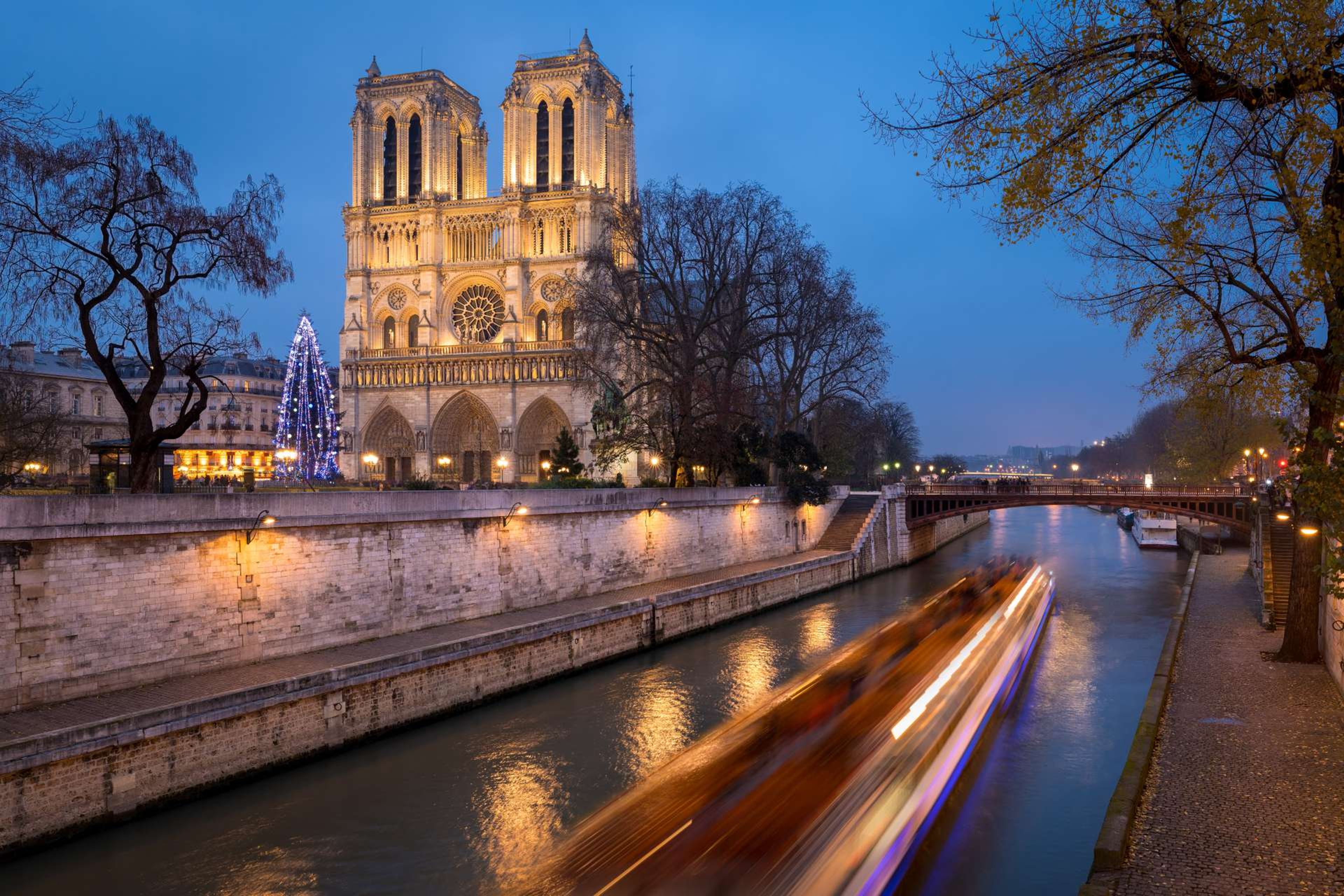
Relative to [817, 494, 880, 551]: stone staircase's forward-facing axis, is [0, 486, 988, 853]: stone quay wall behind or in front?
in front

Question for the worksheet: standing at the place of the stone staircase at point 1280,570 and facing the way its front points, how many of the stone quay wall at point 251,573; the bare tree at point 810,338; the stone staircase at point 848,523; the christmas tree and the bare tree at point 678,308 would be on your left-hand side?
0

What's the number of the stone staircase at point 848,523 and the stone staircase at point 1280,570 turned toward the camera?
2

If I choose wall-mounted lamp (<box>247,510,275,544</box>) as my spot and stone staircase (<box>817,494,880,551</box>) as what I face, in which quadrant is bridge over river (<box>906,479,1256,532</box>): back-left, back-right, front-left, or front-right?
front-right

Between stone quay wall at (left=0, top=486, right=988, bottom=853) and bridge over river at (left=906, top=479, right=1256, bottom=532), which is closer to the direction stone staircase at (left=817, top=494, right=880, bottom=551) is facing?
the stone quay wall

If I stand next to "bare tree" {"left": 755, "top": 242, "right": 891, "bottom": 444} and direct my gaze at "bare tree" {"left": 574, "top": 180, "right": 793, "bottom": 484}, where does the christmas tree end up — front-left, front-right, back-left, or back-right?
front-right

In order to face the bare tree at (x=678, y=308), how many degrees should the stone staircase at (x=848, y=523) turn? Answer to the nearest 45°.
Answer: approximately 45° to its right

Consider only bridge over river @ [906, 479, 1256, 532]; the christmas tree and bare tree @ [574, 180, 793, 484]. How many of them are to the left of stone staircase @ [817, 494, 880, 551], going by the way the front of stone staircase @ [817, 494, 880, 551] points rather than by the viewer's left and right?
1

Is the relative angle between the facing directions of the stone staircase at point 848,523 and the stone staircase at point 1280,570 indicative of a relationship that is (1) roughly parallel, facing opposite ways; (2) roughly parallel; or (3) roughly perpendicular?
roughly parallel

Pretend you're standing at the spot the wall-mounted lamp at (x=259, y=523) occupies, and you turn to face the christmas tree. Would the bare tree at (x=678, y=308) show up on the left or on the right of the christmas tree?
right

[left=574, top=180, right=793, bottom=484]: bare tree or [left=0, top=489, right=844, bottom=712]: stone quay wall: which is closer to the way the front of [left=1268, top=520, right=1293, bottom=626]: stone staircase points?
the stone quay wall

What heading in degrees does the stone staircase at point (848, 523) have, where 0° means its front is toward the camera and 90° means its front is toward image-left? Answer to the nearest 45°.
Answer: approximately 0°

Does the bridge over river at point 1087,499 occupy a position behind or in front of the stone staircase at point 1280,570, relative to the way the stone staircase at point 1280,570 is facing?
behind

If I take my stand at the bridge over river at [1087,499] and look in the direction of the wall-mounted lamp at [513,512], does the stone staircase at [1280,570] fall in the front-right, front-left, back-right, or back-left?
front-left

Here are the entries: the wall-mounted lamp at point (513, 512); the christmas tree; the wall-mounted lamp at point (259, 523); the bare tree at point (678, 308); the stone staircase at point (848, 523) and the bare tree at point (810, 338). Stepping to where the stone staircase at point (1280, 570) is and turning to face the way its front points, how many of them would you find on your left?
0

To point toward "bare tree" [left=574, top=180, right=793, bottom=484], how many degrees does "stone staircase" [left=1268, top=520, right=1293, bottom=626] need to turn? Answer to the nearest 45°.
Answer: approximately 90° to its right

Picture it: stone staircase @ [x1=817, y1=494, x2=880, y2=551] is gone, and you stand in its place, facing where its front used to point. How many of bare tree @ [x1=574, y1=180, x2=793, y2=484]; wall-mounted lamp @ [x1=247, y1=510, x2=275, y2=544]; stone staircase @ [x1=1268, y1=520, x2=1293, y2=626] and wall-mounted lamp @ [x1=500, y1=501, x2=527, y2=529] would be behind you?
0

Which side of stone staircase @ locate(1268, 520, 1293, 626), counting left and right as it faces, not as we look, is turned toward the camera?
front

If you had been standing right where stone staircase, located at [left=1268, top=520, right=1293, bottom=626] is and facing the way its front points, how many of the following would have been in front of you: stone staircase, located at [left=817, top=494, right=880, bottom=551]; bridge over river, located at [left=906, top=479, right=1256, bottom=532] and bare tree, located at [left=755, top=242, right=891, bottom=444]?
0
